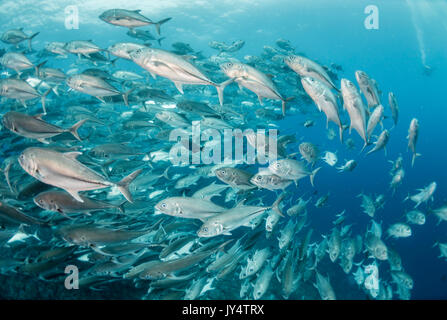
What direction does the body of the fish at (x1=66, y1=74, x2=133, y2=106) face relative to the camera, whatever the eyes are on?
to the viewer's left

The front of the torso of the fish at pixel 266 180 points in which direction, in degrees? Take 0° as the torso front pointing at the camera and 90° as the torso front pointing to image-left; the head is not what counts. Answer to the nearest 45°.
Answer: approximately 90°

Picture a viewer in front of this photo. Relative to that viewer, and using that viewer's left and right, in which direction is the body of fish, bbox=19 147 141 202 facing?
facing to the left of the viewer

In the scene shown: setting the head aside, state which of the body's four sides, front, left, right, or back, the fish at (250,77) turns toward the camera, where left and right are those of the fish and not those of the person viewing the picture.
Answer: left

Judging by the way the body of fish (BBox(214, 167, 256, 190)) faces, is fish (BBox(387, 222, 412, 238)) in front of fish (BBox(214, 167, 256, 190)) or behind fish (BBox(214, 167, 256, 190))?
behind

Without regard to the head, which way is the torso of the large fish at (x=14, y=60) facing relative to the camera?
to the viewer's left

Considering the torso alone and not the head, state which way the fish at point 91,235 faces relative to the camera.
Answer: to the viewer's left

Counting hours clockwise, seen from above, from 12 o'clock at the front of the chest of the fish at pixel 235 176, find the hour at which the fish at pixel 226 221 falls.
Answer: the fish at pixel 226 221 is roughly at 9 o'clock from the fish at pixel 235 176.

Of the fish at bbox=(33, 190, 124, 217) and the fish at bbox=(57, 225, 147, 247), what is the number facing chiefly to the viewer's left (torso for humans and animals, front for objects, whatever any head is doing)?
2

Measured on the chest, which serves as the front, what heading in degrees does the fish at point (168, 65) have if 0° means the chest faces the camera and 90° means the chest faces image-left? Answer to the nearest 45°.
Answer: approximately 90°

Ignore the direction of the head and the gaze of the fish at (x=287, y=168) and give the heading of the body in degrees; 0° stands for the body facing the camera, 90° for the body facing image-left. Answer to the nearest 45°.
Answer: approximately 90°

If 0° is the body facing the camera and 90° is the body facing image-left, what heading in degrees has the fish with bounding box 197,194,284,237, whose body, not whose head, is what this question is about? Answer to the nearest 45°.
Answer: approximately 90°

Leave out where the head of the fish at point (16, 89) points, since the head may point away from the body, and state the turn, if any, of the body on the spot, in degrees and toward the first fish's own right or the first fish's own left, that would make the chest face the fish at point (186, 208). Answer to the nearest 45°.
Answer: approximately 135° to the first fish's own left
